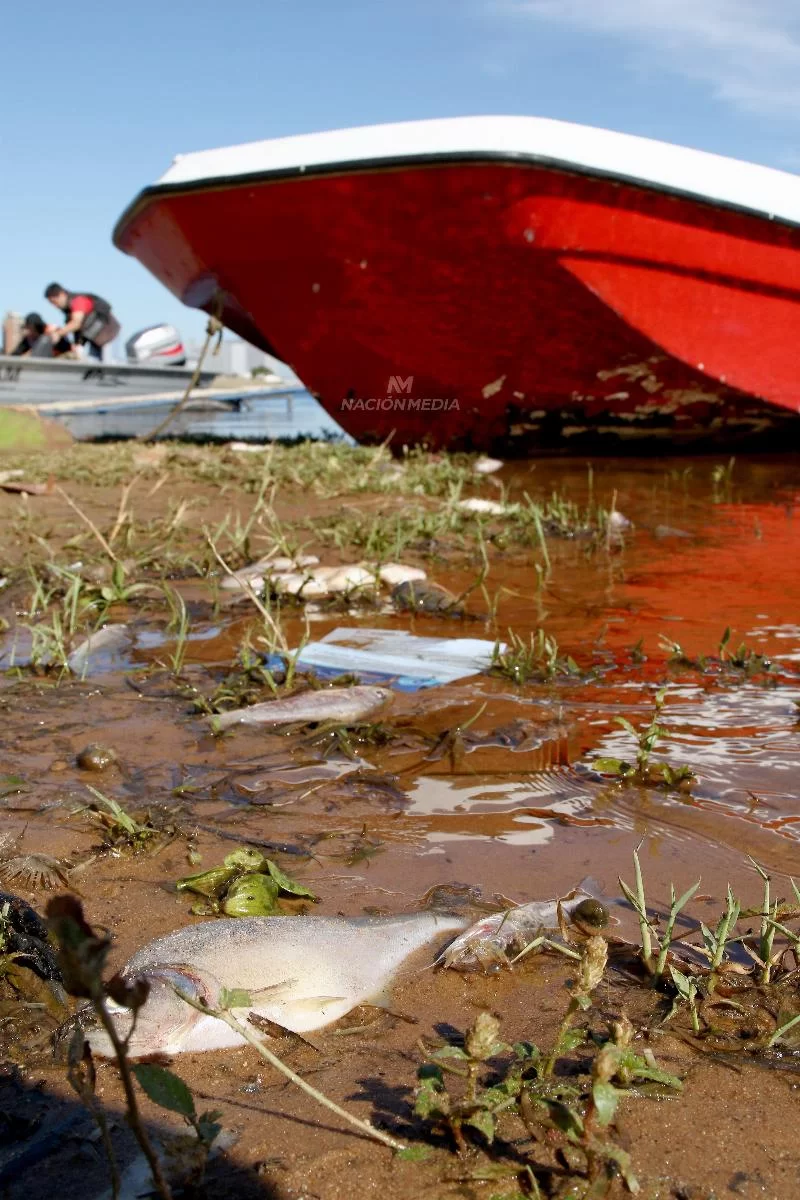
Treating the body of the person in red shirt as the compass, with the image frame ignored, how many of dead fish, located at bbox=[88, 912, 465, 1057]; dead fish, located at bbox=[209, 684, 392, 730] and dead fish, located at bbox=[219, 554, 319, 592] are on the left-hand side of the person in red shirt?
3

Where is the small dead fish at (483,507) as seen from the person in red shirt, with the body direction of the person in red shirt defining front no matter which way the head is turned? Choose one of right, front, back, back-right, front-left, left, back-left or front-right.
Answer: left

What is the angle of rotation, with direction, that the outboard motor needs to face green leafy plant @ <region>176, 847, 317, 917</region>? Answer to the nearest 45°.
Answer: approximately 90° to its left

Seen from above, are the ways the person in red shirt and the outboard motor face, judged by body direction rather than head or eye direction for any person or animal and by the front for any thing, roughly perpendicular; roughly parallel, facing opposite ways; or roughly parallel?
roughly parallel

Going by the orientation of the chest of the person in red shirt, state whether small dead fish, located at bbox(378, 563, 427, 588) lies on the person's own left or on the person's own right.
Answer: on the person's own left

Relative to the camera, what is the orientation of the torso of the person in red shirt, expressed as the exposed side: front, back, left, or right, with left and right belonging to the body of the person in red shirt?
left

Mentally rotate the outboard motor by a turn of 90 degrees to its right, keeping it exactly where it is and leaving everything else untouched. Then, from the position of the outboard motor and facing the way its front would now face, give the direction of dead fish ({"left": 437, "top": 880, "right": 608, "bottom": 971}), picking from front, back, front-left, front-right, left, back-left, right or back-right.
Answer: back

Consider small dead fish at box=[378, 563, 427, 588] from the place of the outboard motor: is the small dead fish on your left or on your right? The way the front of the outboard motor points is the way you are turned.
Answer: on your left

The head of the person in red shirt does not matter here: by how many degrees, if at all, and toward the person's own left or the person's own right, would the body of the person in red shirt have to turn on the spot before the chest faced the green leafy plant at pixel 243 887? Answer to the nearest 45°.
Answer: approximately 90° to the person's own left

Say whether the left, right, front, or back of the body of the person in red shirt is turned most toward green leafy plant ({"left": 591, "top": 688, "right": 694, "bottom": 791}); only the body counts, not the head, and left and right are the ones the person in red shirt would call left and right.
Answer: left

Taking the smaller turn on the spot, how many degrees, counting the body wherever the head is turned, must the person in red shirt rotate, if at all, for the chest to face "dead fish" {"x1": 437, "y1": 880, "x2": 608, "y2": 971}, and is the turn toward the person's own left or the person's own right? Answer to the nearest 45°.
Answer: approximately 90° to the person's own left

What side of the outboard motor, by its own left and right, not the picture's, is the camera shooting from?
left

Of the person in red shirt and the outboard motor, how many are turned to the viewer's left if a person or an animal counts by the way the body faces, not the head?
2

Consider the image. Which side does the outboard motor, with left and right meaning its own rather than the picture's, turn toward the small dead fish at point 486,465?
left

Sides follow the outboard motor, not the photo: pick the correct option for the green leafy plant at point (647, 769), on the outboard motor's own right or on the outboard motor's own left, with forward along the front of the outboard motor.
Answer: on the outboard motor's own left
